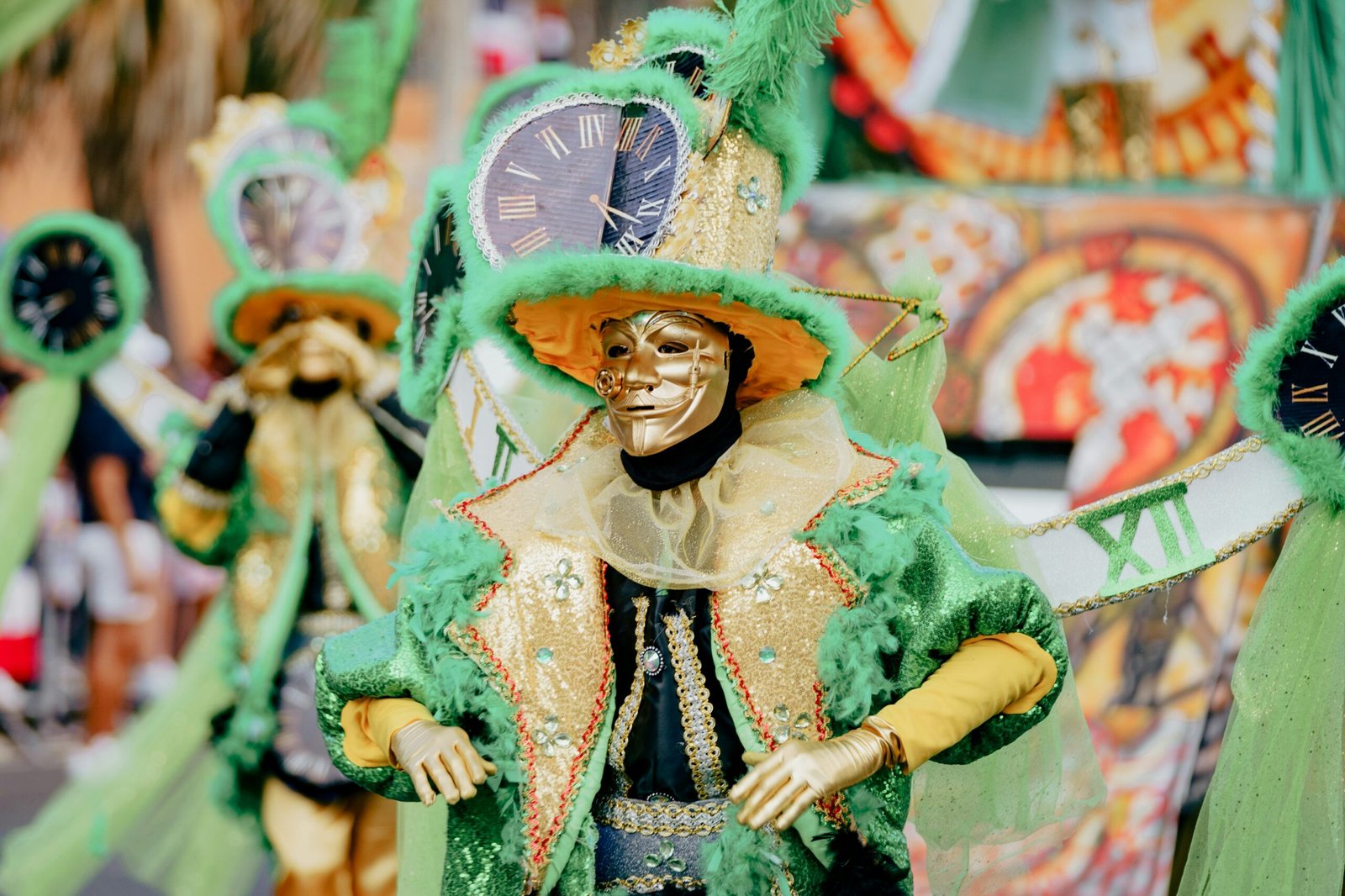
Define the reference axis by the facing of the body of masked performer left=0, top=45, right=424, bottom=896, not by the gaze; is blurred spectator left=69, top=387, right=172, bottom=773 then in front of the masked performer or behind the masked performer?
behind

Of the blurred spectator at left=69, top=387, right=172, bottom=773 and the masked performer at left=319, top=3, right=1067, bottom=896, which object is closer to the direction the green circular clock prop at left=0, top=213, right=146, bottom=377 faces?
the masked performer

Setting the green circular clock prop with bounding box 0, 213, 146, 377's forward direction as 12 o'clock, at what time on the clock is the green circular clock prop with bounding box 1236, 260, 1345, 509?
the green circular clock prop with bounding box 1236, 260, 1345, 509 is roughly at 11 o'clock from the green circular clock prop with bounding box 0, 213, 146, 377.

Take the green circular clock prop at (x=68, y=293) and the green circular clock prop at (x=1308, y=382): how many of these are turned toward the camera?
2

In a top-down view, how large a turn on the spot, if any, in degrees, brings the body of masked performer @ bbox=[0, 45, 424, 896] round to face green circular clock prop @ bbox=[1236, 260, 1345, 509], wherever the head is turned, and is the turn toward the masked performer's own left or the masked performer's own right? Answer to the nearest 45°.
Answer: approximately 45° to the masked performer's own left

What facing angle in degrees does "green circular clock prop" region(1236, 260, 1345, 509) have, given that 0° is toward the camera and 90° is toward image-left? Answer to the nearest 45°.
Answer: approximately 0°

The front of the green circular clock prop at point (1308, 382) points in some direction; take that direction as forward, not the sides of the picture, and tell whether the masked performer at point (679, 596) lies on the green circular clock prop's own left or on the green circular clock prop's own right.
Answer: on the green circular clock prop's own right

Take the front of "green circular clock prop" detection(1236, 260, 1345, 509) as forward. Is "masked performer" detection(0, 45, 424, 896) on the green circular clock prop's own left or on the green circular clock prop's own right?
on the green circular clock prop's own right

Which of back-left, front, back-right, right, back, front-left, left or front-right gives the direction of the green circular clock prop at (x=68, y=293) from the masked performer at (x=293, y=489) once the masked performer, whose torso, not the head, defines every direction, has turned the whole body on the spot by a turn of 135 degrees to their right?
front

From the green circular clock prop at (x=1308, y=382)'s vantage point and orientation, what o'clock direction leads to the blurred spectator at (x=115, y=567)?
The blurred spectator is roughly at 4 o'clock from the green circular clock prop.
